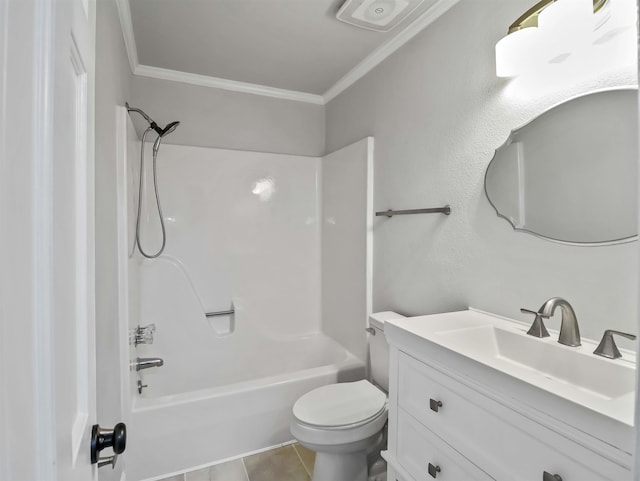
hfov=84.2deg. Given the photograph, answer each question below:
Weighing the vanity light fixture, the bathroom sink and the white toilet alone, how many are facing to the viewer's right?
0

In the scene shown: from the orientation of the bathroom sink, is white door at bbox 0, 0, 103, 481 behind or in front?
in front

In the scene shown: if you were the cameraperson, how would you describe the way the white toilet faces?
facing the viewer and to the left of the viewer

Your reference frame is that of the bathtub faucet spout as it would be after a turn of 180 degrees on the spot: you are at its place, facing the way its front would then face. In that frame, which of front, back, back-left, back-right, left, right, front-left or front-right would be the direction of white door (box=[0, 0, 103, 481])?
left

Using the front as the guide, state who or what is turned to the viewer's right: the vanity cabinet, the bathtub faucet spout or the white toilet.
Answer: the bathtub faucet spout

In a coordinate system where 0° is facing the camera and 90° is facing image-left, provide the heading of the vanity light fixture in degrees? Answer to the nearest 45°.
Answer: approximately 45°

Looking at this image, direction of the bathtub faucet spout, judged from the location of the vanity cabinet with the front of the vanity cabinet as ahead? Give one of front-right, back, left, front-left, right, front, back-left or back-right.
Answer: front-right

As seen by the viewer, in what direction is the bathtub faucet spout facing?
to the viewer's right
